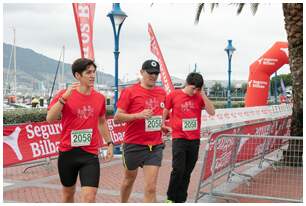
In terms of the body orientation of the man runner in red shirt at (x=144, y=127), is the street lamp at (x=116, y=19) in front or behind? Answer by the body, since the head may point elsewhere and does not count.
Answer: behind

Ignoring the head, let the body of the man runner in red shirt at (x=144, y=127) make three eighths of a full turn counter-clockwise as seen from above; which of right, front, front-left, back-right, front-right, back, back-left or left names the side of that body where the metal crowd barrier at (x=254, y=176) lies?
front-right

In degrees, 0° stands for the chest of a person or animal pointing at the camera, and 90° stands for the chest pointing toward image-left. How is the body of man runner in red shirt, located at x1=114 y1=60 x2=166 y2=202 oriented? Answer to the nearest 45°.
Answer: approximately 315°

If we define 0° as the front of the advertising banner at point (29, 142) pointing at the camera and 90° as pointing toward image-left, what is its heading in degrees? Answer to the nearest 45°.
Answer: approximately 315°

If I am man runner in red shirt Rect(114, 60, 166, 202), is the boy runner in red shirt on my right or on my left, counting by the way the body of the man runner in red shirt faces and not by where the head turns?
on my left

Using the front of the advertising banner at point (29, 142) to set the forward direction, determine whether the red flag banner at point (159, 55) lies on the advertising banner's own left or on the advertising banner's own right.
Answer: on the advertising banner's own left

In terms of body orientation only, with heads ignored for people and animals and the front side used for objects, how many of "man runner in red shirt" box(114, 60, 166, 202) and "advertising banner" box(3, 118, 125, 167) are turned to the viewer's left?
0

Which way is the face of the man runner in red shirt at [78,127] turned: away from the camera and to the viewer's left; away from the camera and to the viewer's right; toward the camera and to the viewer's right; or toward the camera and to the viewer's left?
toward the camera and to the viewer's right

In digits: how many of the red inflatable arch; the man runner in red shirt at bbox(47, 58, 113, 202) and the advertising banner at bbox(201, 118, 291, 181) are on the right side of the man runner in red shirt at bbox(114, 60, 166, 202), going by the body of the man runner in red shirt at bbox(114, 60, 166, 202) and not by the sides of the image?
1

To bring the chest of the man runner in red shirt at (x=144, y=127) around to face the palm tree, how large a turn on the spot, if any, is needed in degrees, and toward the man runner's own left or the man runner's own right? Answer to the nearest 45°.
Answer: approximately 90° to the man runner's own left
